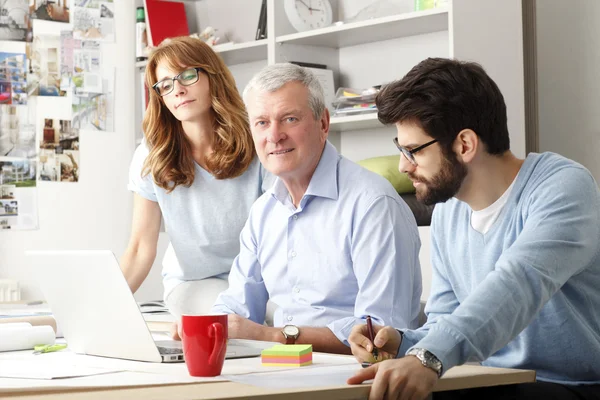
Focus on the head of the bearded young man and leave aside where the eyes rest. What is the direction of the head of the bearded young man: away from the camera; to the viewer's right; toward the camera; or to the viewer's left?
to the viewer's left

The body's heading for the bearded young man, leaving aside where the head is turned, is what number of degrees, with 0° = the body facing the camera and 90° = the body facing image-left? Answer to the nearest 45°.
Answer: approximately 45°

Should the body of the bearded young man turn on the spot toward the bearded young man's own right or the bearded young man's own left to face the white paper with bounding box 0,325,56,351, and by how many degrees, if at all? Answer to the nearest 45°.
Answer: approximately 45° to the bearded young man's own right

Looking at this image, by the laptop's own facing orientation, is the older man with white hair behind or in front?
in front

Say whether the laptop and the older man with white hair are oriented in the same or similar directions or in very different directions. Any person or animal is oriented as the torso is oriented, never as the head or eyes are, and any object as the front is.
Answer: very different directions

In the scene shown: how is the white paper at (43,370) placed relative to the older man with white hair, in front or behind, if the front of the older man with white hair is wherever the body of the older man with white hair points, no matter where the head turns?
in front

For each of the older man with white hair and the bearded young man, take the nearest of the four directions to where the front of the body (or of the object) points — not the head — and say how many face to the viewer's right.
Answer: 0

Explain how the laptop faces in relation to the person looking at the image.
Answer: facing away from the viewer and to the right of the viewer

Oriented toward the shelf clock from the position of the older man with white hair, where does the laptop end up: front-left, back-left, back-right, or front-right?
back-left
